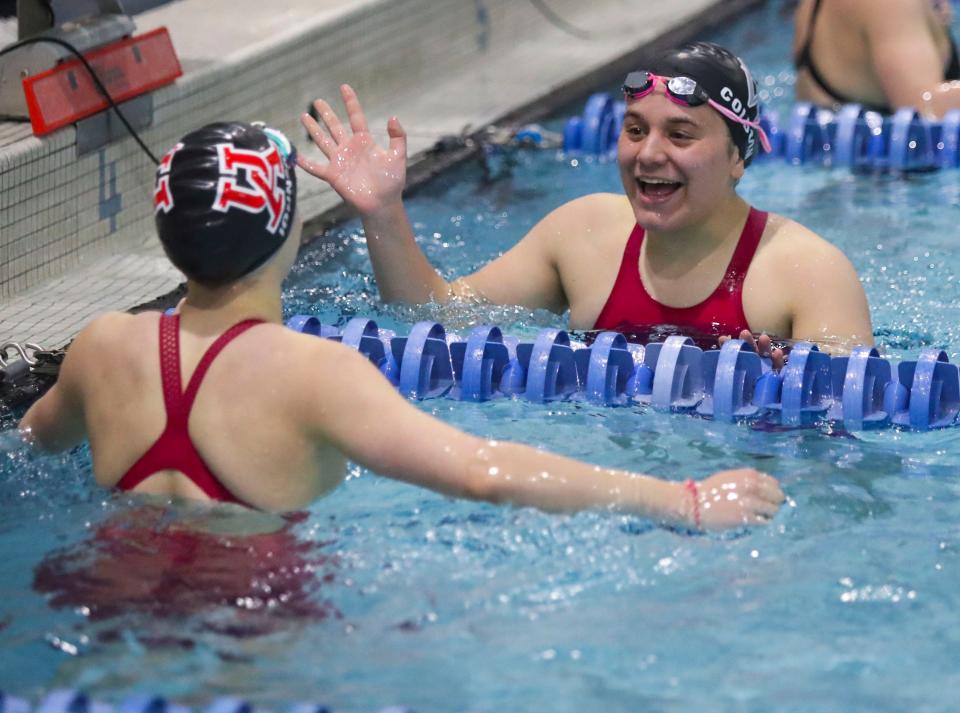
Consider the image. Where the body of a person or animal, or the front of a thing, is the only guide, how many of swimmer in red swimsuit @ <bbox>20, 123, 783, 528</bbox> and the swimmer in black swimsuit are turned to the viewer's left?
0

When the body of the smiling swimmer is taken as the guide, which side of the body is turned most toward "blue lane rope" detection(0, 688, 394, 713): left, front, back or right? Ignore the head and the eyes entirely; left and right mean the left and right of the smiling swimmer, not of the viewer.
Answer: front

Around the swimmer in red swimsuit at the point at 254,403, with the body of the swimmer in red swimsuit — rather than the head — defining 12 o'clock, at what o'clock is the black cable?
The black cable is roughly at 10 o'clock from the swimmer in red swimsuit.

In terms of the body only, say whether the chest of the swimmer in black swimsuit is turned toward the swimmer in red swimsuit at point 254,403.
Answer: no

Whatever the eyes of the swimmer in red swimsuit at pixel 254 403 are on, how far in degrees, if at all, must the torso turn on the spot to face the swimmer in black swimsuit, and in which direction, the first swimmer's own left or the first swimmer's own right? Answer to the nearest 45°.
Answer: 0° — they already face them

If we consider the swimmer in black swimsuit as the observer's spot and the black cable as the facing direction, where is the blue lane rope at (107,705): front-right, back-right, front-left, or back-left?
front-left

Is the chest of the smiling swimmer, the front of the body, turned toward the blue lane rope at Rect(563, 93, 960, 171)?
no

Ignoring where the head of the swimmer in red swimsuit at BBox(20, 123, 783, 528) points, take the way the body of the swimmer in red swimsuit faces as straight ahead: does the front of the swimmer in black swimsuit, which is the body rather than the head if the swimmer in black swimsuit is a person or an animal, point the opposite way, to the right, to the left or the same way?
the same way

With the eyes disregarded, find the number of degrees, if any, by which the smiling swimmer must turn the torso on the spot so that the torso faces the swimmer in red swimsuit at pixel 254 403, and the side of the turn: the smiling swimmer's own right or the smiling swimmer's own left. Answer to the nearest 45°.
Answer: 0° — they already face them

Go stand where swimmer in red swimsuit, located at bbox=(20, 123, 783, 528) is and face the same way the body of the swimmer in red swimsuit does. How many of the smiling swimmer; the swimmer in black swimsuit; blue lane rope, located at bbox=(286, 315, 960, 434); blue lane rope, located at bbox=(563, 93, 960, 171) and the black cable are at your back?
0

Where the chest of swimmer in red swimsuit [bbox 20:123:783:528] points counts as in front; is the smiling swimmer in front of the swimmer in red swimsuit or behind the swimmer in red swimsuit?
in front

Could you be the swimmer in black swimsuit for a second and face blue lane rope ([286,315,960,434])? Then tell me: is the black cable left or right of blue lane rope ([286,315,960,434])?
right

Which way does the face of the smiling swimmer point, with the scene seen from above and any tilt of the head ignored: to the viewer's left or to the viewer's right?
to the viewer's left

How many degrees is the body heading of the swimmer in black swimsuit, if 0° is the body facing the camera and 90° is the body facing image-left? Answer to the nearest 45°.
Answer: approximately 225°

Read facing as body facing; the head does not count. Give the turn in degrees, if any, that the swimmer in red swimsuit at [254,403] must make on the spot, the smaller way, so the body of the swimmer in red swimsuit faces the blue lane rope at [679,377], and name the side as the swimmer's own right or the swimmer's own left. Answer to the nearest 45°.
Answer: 0° — they already face it

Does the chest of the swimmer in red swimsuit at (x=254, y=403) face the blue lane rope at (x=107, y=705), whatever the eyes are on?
no

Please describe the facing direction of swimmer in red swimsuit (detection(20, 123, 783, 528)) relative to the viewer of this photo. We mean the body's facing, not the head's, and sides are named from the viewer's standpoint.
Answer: facing away from the viewer and to the right of the viewer
